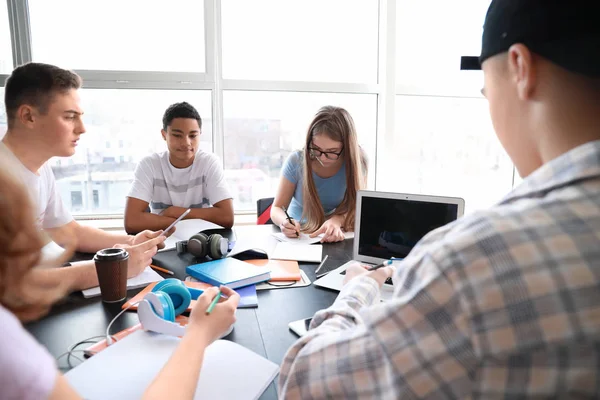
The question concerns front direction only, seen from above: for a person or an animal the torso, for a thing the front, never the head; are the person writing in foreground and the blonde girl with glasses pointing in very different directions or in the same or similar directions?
very different directions

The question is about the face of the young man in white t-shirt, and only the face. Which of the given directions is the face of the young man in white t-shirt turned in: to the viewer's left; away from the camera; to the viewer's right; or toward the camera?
to the viewer's right

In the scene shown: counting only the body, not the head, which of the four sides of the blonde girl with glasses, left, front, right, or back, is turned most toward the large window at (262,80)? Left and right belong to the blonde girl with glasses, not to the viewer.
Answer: back

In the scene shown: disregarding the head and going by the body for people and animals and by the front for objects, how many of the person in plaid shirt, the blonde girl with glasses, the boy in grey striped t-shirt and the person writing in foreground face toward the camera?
2

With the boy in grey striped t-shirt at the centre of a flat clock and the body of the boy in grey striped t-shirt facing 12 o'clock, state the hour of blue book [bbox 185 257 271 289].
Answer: The blue book is roughly at 12 o'clock from the boy in grey striped t-shirt.

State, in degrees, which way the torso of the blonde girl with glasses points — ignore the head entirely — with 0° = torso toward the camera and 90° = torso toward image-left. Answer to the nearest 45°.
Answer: approximately 0°

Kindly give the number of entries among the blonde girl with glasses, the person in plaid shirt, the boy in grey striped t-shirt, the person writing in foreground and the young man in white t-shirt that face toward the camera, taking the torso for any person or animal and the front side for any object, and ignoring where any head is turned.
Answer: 2

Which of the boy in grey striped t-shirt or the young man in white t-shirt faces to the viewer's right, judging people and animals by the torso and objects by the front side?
the young man in white t-shirt

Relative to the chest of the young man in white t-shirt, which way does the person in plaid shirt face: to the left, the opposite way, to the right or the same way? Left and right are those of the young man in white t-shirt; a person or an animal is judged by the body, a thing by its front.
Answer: to the left

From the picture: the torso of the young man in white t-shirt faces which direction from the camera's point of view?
to the viewer's right
